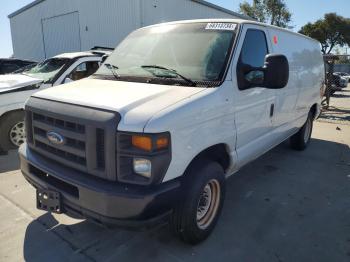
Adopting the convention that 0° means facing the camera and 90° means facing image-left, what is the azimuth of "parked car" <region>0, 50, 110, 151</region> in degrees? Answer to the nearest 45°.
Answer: approximately 45°

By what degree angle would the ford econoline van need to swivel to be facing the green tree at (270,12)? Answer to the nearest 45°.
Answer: approximately 135° to its right

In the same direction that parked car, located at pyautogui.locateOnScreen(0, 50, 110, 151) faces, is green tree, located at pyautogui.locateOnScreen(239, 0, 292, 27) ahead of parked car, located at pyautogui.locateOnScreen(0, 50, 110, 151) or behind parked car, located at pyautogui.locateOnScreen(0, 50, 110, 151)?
behind

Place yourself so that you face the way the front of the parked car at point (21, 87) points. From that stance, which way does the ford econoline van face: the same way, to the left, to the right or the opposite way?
the same way

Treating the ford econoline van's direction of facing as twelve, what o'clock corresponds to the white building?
The white building is roughly at 4 o'clock from the ford econoline van.

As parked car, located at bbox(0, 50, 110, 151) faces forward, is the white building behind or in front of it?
behind

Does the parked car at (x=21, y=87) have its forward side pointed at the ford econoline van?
no

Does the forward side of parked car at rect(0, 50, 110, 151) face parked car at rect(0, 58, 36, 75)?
no

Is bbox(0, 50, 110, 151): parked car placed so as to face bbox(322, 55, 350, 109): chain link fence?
no

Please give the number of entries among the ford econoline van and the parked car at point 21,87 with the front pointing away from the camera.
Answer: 0

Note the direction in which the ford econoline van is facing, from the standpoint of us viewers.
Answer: facing the viewer and to the left of the viewer
